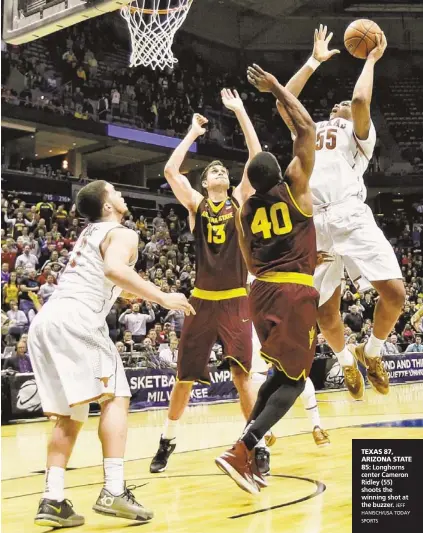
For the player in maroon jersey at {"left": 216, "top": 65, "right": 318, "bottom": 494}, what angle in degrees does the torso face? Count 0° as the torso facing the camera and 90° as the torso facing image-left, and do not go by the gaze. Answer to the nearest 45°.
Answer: approximately 225°

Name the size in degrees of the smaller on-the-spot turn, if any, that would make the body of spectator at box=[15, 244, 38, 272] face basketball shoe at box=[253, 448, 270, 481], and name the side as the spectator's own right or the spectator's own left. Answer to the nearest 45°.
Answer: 0° — they already face it

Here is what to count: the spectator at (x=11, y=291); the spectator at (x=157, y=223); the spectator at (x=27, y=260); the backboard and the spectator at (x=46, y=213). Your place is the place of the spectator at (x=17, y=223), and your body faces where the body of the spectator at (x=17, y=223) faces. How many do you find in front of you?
3

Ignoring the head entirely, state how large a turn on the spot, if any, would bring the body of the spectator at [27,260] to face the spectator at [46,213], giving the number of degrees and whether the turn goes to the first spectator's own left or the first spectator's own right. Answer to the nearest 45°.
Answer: approximately 180°

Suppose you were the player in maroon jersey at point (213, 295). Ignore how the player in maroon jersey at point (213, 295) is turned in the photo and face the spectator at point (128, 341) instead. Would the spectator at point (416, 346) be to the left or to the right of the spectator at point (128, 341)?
right

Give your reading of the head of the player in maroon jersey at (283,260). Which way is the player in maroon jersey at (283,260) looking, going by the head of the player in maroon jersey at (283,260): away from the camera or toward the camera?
away from the camera

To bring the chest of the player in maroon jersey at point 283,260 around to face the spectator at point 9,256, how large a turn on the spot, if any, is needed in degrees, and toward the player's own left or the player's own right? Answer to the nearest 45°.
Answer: approximately 90° to the player's own left

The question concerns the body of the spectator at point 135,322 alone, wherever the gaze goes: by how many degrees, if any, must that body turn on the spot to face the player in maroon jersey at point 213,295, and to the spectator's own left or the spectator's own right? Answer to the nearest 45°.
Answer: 0° — they already face them

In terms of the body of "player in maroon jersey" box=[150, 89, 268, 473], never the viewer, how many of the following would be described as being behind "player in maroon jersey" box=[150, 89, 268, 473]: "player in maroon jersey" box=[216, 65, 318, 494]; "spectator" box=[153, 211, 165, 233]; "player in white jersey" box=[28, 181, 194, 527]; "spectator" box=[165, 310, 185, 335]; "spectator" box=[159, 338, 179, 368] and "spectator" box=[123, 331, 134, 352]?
4

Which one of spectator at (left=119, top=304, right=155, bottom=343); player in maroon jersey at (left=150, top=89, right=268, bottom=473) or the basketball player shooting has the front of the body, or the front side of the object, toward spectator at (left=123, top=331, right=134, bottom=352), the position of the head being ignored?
spectator at (left=119, top=304, right=155, bottom=343)

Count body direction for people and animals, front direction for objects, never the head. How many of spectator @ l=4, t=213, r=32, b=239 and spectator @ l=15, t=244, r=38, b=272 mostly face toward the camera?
2
